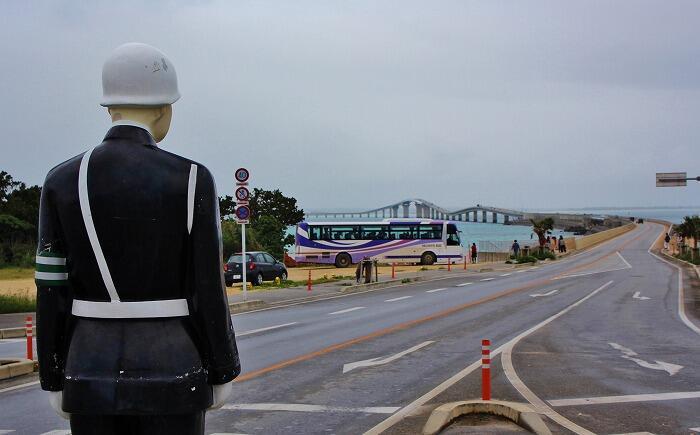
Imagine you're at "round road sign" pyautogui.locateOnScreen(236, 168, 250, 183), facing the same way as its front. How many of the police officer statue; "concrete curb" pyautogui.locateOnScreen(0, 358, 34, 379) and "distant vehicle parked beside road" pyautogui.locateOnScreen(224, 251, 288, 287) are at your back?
1

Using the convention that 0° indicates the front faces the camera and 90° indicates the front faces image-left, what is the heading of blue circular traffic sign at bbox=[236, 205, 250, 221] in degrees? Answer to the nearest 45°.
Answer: approximately 0°

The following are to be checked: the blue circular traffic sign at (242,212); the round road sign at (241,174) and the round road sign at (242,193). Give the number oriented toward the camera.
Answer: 3

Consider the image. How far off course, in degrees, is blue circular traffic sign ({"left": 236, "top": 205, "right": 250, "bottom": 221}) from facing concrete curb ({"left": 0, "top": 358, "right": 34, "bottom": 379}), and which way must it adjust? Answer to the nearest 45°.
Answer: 0° — it already faces it

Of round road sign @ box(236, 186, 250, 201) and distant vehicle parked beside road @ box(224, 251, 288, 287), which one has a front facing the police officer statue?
the round road sign

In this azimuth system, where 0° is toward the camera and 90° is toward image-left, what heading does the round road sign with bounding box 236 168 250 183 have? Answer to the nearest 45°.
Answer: approximately 0°

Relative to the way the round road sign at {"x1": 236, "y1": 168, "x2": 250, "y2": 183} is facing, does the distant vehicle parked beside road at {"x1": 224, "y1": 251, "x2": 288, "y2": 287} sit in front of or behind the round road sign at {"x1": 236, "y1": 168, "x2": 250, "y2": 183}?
behind

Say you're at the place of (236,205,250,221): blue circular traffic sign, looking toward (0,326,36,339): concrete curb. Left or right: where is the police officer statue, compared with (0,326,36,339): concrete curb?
left

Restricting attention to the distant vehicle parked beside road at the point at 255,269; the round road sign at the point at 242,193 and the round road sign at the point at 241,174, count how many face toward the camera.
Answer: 2

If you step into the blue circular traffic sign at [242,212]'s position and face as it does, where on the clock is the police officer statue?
The police officer statue is roughly at 12 o'clock from the blue circular traffic sign.
